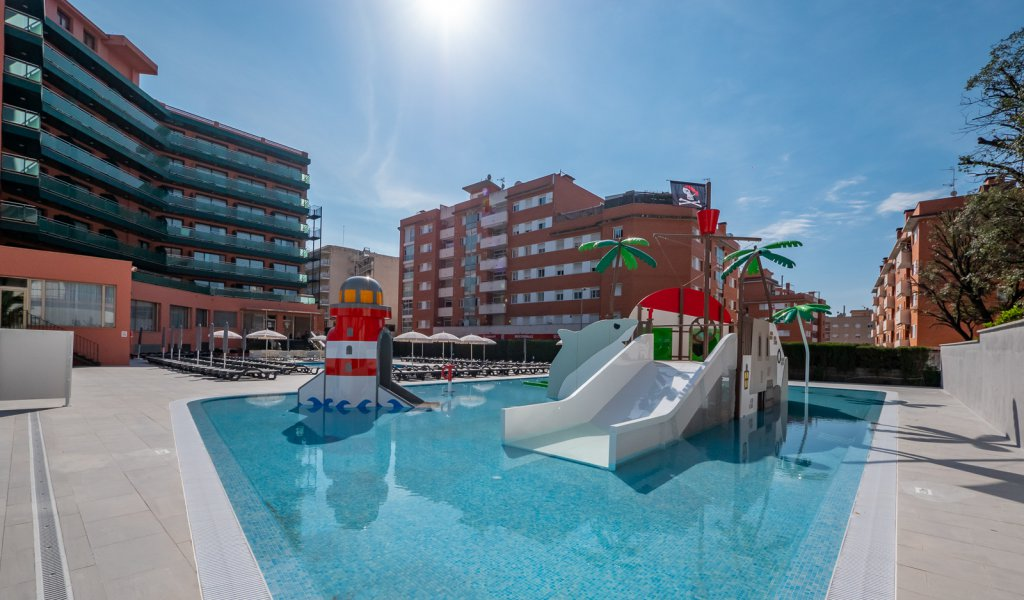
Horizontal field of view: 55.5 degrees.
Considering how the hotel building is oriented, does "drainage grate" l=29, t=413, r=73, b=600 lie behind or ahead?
ahead

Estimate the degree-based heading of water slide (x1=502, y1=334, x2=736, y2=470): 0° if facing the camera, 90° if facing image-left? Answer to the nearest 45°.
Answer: approximately 45°

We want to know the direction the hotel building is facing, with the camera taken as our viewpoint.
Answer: facing the viewer and to the right of the viewer

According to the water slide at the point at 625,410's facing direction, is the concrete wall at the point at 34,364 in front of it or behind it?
in front

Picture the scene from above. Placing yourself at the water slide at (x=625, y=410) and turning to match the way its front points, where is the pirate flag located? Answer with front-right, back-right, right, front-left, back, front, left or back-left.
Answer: back-right

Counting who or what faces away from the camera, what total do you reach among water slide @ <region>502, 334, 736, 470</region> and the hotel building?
0

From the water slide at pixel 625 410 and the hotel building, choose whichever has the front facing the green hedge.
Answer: the hotel building

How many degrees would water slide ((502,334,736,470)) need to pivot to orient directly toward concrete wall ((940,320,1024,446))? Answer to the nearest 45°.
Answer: approximately 135° to its left
